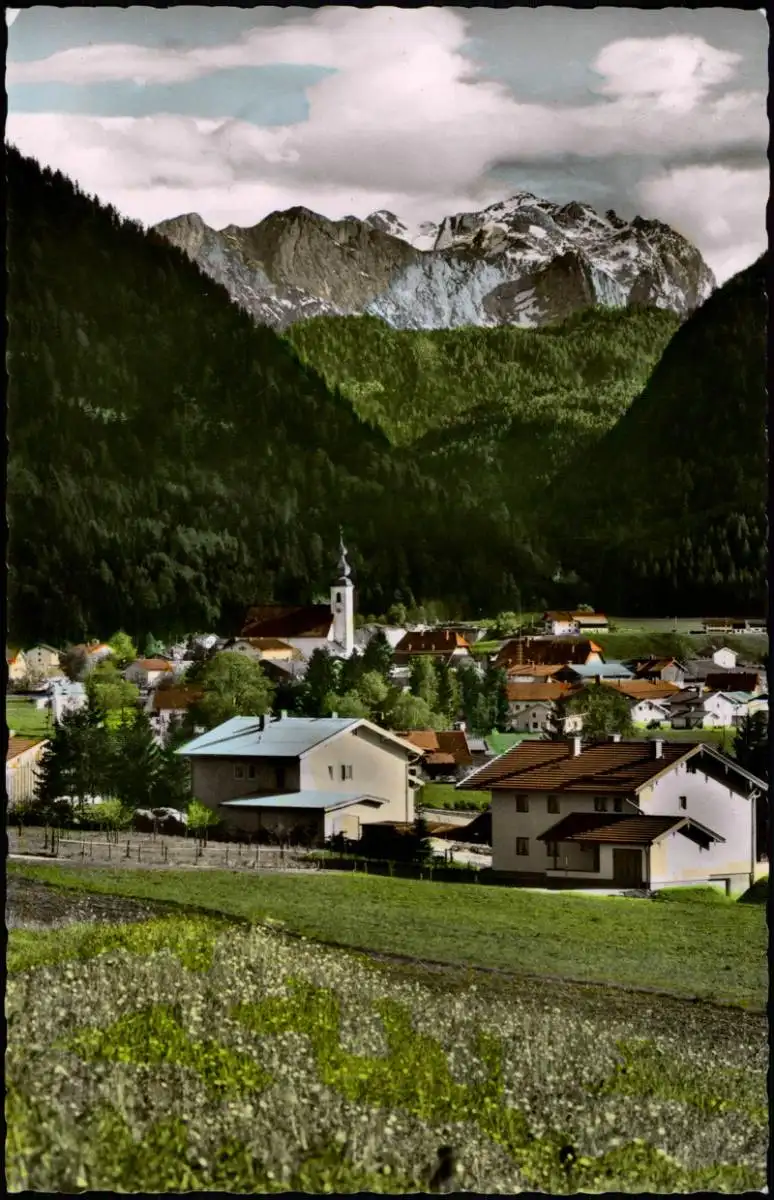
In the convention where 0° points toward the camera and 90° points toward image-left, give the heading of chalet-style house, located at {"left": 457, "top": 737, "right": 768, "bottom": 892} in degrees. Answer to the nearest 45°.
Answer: approximately 45°

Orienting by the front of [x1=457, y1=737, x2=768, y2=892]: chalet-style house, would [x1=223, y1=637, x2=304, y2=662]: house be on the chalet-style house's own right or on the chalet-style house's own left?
on the chalet-style house's own right

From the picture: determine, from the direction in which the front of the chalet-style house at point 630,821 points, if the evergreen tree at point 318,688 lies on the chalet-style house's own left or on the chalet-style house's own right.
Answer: on the chalet-style house's own right

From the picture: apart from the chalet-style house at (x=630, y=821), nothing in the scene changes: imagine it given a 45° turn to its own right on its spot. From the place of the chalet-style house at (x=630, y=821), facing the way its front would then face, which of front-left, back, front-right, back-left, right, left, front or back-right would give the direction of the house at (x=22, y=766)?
front

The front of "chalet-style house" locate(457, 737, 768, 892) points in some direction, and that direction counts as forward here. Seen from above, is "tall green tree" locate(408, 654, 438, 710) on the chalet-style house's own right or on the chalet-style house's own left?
on the chalet-style house's own right

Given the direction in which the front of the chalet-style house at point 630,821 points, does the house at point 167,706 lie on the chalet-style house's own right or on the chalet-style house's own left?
on the chalet-style house's own right
